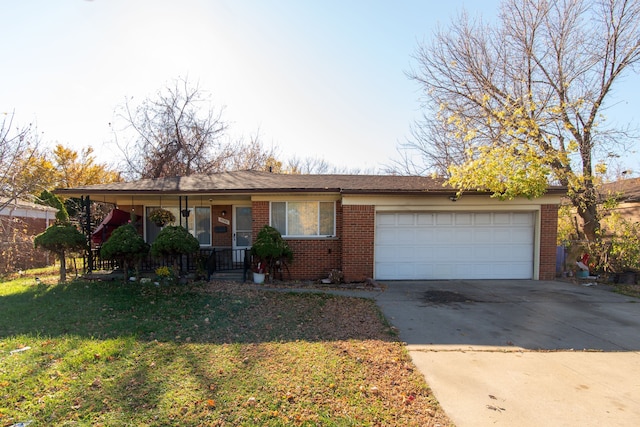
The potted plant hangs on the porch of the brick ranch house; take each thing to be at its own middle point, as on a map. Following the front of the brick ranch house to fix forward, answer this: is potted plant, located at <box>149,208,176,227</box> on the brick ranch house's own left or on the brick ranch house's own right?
on the brick ranch house's own right

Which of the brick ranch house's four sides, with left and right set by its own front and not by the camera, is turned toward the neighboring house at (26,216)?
right

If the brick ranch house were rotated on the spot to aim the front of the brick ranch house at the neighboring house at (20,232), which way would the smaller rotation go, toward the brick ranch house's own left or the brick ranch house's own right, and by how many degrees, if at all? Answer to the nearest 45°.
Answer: approximately 90° to the brick ranch house's own right

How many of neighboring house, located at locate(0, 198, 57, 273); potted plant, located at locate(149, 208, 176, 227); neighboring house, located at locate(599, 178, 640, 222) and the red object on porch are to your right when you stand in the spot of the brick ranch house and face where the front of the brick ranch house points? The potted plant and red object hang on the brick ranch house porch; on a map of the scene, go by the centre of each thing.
3

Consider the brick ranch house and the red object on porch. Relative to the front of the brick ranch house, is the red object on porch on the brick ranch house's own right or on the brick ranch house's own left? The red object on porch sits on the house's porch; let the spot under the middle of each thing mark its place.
on the brick ranch house's own right

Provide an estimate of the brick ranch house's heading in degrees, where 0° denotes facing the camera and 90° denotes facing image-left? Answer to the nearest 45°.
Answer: approximately 0°

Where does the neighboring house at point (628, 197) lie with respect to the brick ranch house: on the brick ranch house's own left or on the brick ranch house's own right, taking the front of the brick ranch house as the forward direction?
on the brick ranch house's own left
